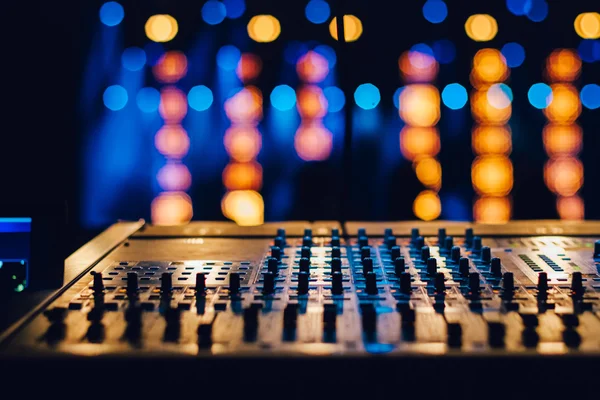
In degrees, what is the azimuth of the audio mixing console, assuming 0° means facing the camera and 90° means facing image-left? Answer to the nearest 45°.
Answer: approximately 0°
